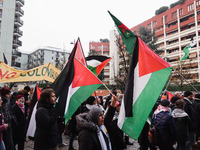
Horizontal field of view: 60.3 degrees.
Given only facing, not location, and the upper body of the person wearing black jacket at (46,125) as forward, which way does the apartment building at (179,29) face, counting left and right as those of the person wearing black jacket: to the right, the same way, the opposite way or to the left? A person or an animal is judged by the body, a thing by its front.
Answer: the opposite way

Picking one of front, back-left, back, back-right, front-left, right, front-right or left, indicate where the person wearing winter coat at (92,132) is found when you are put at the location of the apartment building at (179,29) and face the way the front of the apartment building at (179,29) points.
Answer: front-left

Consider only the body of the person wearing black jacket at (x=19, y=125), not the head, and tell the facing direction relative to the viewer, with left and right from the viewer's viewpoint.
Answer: facing the viewer and to the right of the viewer

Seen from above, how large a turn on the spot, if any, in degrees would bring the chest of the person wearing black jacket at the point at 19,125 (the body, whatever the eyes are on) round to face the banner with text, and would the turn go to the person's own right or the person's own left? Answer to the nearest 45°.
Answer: approximately 135° to the person's own left

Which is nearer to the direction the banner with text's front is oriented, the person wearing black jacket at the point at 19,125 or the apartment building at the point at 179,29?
the person wearing black jacket

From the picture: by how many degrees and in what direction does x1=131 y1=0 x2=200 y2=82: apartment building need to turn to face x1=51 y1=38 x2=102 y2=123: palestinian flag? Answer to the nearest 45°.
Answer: approximately 45° to its left

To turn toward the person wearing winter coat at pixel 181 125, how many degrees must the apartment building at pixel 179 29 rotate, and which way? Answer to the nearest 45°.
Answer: approximately 45° to its left

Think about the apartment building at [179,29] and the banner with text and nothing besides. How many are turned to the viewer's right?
0

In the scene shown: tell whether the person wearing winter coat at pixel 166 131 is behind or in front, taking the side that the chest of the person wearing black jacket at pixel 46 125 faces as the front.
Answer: in front

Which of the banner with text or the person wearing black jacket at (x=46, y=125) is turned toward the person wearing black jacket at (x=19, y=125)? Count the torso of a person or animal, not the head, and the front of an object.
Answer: the banner with text

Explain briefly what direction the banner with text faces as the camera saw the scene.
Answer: facing the viewer

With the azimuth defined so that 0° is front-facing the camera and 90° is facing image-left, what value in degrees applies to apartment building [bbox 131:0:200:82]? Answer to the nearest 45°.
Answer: approximately 45°

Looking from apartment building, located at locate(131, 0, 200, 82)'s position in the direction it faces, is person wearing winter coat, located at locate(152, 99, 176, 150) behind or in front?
in front

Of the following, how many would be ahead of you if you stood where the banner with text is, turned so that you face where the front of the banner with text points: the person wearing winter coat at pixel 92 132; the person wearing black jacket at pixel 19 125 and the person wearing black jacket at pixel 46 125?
3

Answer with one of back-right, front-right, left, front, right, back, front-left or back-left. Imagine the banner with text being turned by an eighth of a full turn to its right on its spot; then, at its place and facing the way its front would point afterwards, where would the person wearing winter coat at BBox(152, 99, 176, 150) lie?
left
